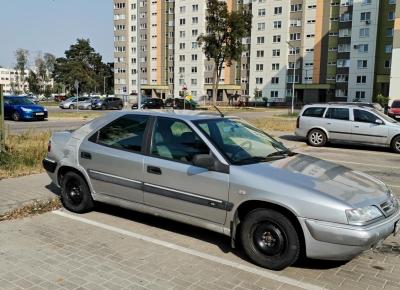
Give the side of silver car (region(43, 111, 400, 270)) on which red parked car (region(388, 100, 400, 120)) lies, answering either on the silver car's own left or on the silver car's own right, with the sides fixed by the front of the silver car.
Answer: on the silver car's own left

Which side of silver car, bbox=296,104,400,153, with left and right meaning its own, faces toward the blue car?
back

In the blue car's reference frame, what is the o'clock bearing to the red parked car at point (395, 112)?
The red parked car is roughly at 11 o'clock from the blue car.

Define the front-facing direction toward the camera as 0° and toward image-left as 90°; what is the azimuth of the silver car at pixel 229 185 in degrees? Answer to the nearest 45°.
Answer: approximately 315°

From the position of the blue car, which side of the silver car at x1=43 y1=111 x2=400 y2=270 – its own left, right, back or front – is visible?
back

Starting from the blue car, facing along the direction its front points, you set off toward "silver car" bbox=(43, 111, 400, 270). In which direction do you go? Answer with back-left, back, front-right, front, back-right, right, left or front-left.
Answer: front-right

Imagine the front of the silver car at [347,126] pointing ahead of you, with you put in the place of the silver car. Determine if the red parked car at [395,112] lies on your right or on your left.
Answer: on your left

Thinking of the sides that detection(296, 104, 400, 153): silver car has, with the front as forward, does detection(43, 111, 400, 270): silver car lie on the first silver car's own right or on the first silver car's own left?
on the first silver car's own right

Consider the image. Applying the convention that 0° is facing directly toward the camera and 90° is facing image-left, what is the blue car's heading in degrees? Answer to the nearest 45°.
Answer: approximately 315°

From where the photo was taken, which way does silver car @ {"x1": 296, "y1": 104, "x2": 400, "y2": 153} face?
to the viewer's right
